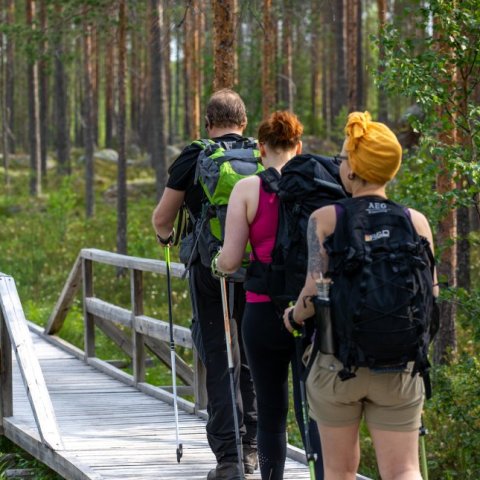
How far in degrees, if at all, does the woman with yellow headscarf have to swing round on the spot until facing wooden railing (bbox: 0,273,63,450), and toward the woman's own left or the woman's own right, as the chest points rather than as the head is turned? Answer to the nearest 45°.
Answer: approximately 45° to the woman's own left

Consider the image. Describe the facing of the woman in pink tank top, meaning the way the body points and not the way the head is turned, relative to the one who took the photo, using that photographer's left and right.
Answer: facing away from the viewer and to the left of the viewer

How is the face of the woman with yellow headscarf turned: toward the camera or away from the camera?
away from the camera

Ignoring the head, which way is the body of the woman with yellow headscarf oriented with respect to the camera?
away from the camera

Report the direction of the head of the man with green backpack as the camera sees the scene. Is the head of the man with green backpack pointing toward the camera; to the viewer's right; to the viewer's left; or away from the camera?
away from the camera
